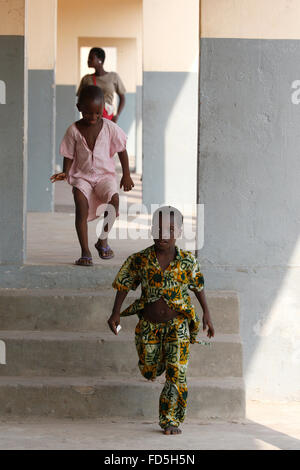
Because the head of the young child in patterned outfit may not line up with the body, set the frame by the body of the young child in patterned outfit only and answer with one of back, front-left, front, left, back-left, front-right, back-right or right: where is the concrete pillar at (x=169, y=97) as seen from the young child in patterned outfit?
back

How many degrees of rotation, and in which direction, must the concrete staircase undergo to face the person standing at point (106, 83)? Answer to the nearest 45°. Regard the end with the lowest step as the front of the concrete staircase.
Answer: approximately 180°

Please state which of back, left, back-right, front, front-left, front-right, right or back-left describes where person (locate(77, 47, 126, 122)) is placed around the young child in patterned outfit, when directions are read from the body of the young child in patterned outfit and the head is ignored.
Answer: back

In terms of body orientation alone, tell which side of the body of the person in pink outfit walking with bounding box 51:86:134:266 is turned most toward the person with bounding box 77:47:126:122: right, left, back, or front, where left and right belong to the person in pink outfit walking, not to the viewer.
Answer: back

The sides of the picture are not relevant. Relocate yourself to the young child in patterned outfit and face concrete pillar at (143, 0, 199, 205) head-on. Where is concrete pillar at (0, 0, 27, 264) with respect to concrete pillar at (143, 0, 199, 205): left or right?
left

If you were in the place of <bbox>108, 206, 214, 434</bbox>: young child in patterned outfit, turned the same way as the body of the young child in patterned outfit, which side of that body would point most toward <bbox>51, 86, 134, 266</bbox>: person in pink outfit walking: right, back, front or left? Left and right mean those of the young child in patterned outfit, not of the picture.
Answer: back

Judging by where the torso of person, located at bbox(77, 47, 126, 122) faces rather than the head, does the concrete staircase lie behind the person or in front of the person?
in front

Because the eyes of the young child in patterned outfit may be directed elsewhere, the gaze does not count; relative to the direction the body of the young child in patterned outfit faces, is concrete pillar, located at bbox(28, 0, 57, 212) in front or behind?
behind

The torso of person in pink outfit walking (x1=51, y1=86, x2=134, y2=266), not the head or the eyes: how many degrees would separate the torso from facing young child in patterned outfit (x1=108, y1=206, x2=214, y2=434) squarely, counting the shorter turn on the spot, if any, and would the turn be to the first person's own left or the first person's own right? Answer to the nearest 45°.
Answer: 0° — they already face them
